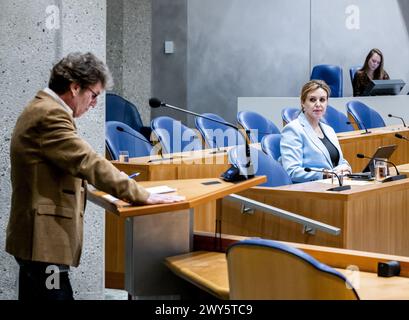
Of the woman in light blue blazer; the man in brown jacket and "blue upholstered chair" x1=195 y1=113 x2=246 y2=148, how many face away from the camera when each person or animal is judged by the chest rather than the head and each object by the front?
0

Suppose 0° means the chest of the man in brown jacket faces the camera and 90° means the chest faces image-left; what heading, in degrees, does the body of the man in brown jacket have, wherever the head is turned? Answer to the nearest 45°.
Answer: approximately 270°

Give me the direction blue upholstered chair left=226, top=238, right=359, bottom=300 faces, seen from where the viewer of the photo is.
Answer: facing away from the viewer and to the right of the viewer

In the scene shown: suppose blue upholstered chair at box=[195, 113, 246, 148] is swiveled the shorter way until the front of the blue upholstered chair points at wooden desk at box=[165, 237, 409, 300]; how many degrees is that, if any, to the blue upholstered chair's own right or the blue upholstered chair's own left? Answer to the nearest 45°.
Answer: approximately 45° to the blue upholstered chair's own right

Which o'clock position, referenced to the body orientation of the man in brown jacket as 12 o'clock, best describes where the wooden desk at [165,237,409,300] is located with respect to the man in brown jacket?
The wooden desk is roughly at 12 o'clock from the man in brown jacket.

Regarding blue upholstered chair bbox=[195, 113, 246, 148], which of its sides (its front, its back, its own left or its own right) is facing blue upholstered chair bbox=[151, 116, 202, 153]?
right

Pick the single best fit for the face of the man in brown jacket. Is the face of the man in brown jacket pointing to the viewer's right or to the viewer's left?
to the viewer's right

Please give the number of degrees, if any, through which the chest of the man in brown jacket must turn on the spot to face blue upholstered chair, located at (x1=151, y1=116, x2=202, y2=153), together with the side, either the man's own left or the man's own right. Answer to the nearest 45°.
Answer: approximately 90° to the man's own left

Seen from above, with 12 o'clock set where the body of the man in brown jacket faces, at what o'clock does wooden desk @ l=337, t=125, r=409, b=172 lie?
The wooden desk is roughly at 10 o'clock from the man in brown jacket.

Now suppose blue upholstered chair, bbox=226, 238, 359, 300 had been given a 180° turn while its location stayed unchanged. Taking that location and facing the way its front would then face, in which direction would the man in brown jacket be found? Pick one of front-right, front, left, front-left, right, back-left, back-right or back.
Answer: right

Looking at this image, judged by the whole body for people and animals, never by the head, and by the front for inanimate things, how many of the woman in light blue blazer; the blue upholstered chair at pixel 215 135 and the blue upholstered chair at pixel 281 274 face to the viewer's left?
0

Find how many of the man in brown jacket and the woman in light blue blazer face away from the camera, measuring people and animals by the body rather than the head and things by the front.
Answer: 0

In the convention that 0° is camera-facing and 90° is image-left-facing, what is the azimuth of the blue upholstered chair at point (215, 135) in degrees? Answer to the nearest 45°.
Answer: approximately 315°

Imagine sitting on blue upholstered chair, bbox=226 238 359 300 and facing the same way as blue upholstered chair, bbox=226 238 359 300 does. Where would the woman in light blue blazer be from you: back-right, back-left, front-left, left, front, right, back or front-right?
front-left

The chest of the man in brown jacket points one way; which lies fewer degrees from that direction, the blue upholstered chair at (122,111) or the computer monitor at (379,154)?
the computer monitor
